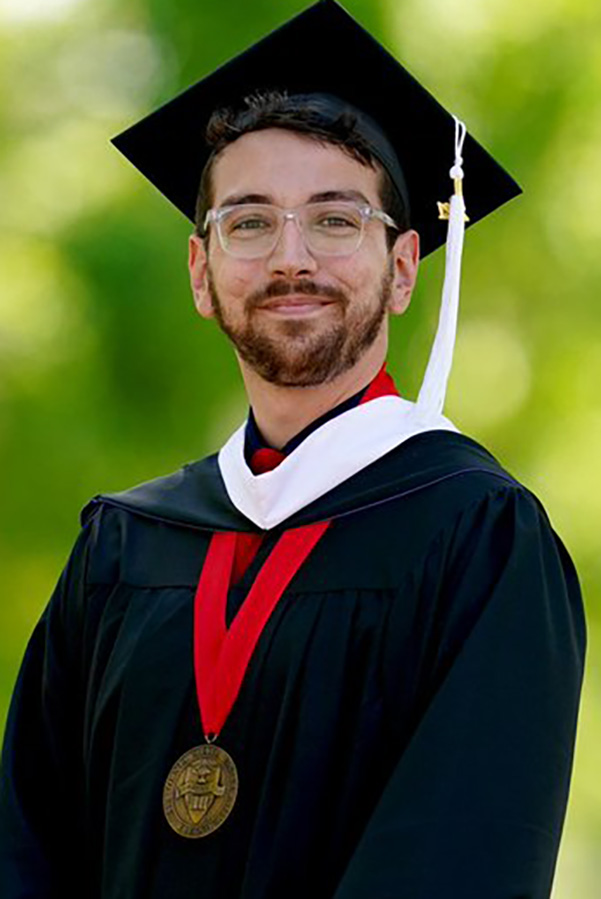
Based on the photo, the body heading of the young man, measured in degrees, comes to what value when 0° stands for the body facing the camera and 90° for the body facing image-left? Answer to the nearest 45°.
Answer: approximately 45°

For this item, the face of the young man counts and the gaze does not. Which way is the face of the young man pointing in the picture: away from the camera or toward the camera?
toward the camera
